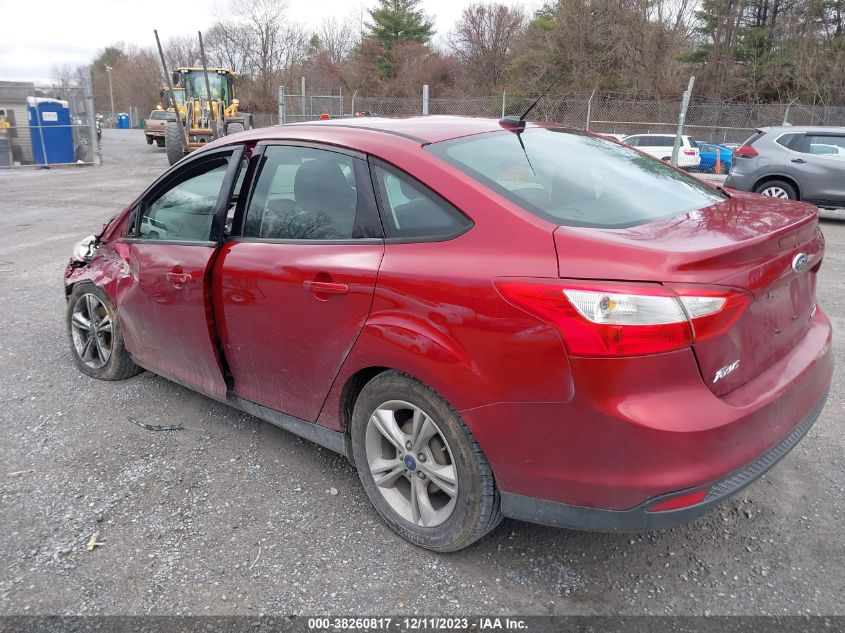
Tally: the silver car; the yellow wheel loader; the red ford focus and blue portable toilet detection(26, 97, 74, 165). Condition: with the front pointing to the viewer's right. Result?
1

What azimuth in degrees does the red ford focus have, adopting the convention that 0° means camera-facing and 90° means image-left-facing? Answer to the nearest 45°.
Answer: approximately 135°

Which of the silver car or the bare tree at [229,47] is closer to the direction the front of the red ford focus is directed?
the bare tree

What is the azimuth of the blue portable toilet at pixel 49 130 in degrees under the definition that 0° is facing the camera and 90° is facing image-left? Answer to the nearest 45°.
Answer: approximately 0°

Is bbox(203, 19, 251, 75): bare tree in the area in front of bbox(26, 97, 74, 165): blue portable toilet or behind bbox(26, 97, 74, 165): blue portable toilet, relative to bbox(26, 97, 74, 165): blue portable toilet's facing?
behind

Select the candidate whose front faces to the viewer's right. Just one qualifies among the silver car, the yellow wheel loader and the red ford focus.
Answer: the silver car

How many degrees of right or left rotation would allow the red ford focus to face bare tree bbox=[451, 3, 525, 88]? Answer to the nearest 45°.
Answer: approximately 45° to its right

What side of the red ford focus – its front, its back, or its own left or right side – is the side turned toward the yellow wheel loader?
front

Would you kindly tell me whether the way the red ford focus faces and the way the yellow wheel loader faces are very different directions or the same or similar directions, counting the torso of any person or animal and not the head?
very different directions

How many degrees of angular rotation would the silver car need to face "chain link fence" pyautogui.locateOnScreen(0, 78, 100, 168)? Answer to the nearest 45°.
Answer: approximately 180°

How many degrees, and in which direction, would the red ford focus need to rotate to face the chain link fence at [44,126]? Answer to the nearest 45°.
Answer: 0° — it already faces it

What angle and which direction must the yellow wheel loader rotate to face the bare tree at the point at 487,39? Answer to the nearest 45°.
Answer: approximately 135° to its left
